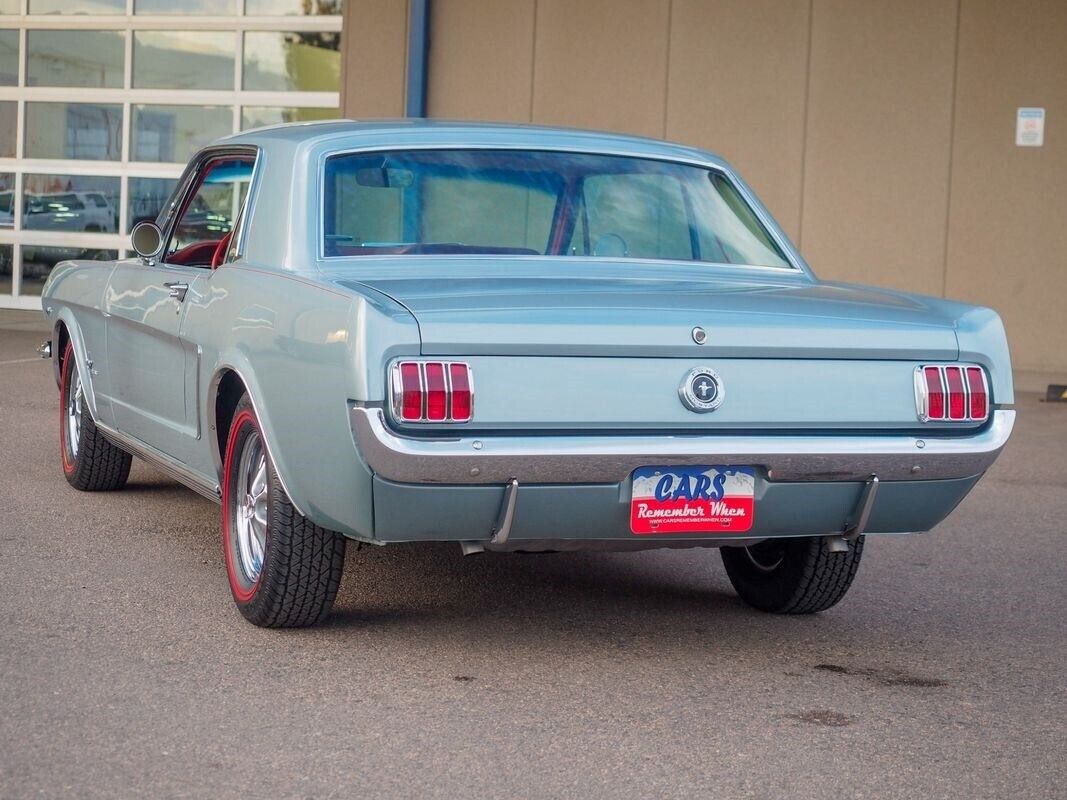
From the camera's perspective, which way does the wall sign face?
toward the camera

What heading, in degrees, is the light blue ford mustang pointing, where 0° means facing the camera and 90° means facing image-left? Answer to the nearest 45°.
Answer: approximately 135°

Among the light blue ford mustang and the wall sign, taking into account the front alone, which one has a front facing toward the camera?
the wall sign

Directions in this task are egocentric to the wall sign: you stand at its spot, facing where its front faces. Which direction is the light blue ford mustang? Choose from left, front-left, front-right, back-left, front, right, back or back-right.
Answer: front

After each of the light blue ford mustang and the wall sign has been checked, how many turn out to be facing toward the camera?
1

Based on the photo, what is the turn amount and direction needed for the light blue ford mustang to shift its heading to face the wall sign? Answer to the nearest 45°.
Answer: approximately 45° to its right
